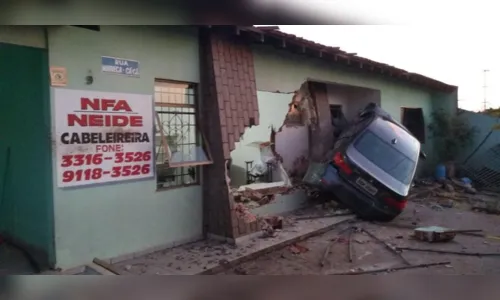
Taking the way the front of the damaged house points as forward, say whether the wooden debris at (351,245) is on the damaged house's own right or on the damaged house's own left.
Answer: on the damaged house's own left

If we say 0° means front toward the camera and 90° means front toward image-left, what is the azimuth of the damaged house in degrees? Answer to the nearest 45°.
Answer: approximately 315°

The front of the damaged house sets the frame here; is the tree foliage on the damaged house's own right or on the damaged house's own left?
on the damaged house's own left

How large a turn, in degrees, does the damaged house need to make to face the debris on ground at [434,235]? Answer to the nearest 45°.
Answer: approximately 45° to its left
